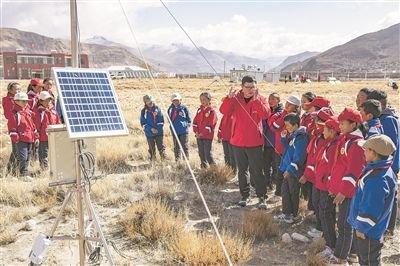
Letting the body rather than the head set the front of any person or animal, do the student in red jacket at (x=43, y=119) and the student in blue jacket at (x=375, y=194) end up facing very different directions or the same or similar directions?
very different directions

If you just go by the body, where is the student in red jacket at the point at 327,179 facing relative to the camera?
to the viewer's left

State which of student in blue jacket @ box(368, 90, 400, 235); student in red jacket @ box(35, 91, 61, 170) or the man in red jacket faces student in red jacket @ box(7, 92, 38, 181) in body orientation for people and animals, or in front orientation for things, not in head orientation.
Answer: the student in blue jacket

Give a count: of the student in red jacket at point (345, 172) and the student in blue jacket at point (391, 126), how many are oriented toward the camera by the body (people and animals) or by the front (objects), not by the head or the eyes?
0

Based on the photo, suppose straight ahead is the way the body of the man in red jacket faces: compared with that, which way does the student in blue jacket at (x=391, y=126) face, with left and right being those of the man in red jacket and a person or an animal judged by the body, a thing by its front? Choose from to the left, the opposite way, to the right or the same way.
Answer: to the right

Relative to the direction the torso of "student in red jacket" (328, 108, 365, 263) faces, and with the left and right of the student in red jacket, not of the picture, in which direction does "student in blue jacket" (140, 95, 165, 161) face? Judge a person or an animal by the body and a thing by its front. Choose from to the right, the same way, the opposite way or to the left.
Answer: to the left

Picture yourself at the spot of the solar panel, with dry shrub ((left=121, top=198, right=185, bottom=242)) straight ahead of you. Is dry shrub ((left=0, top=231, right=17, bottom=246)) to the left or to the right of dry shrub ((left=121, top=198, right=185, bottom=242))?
left

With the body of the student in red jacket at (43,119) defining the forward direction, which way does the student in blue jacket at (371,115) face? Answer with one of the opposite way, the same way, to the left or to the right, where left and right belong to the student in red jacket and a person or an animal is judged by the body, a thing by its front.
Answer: the opposite way

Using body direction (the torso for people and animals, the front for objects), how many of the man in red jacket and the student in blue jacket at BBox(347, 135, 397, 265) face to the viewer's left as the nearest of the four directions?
1

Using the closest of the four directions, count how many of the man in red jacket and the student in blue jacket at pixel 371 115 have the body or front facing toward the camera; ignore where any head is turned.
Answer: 1

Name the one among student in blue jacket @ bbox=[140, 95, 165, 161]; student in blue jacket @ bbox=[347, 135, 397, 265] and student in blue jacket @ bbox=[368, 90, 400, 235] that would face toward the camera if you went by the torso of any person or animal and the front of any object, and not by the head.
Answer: student in blue jacket @ bbox=[140, 95, 165, 161]

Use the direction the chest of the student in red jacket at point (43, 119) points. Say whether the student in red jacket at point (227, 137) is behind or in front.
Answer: in front

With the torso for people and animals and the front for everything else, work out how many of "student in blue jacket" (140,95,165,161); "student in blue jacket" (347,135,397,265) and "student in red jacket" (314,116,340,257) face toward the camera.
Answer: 1

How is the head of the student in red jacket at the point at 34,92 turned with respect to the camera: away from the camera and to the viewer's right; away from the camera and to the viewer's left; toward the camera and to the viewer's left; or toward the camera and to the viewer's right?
toward the camera and to the viewer's right
